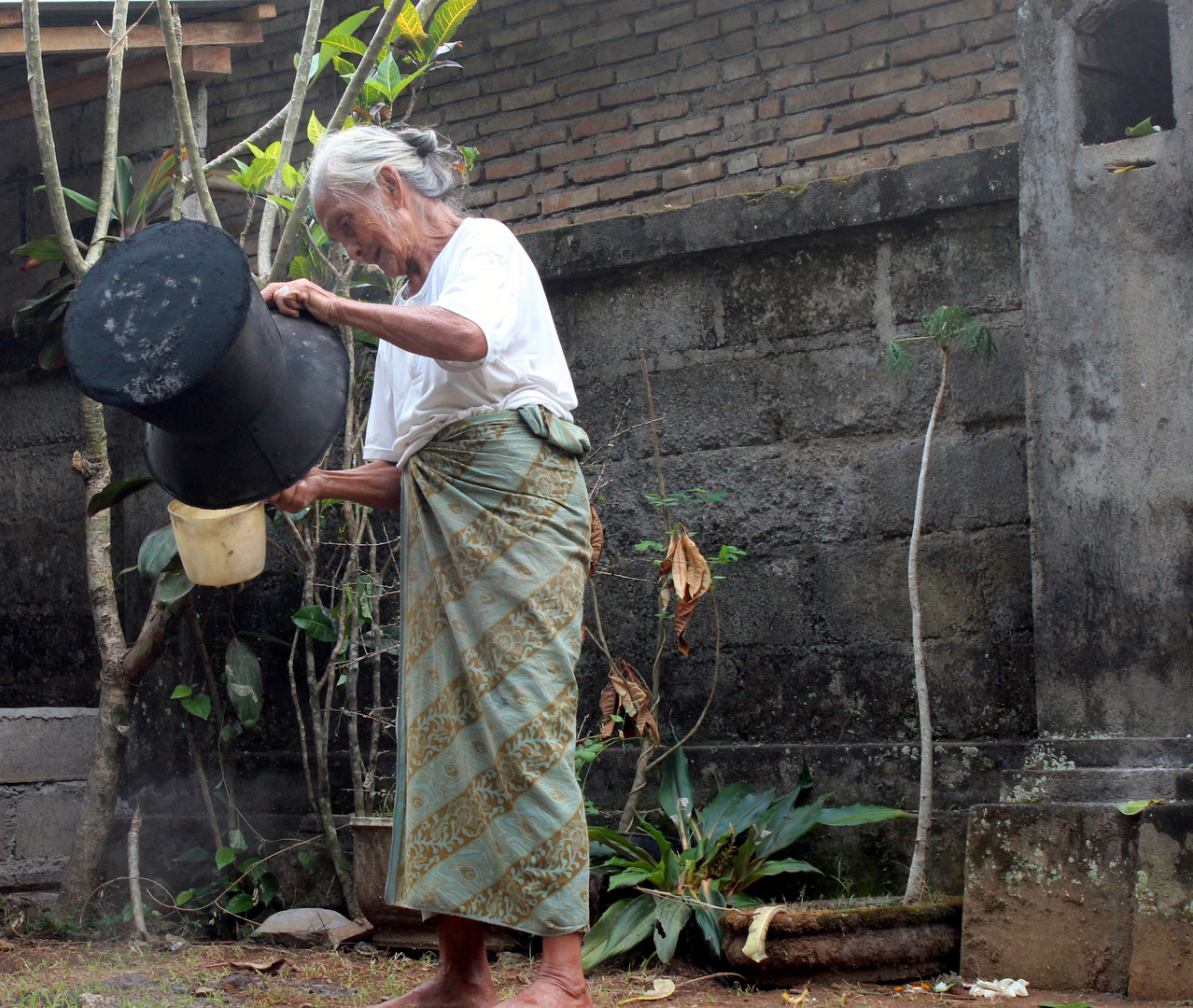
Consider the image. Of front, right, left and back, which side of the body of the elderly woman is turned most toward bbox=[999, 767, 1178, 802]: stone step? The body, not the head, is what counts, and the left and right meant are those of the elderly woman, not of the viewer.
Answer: back

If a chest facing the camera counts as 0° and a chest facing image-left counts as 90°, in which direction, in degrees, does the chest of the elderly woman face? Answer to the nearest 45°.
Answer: approximately 90°

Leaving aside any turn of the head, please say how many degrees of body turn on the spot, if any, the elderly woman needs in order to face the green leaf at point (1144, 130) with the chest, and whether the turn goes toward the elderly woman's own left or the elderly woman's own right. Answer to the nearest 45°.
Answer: approximately 180°

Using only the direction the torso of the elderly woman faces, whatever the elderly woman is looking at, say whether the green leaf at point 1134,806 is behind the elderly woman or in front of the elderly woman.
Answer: behind
